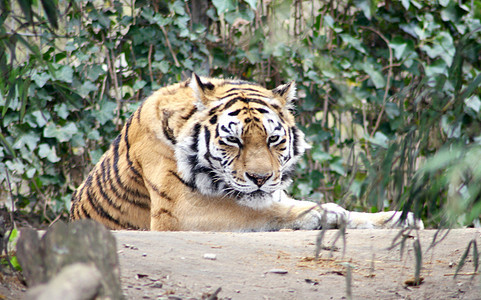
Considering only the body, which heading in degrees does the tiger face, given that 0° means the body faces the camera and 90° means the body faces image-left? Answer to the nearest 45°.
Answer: approximately 315°
